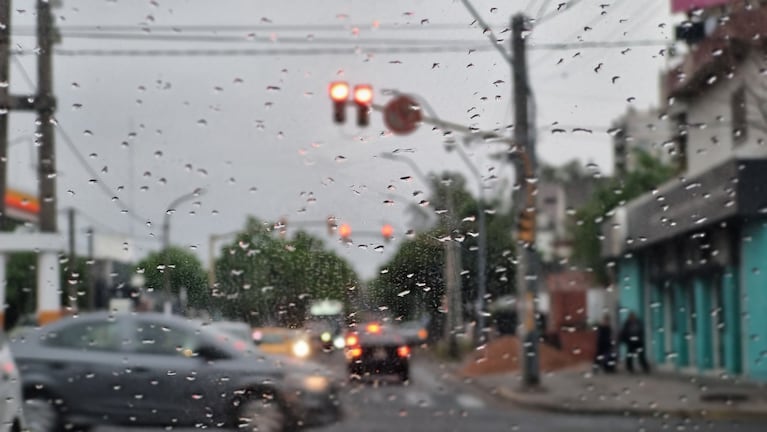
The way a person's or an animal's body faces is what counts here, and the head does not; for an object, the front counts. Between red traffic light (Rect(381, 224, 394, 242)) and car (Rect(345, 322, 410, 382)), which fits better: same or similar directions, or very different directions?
very different directions

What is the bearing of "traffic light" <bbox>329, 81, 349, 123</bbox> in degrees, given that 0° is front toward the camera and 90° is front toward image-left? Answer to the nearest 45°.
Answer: approximately 0°

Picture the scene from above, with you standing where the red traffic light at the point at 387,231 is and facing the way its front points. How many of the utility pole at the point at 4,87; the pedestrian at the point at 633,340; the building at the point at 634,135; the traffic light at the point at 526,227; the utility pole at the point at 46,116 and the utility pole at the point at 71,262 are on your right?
3

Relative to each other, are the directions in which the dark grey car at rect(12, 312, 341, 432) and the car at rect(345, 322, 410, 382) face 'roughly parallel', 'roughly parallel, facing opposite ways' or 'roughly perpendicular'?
roughly perpendicular

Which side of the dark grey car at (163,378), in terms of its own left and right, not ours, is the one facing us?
right

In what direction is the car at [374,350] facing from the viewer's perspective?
away from the camera
